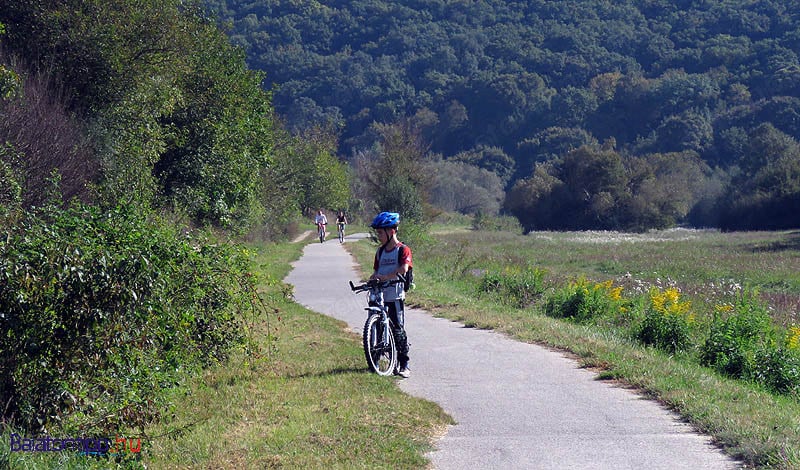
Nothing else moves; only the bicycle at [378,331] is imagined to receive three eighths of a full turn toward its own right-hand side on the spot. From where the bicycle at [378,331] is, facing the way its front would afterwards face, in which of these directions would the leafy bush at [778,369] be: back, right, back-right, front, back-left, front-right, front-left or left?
back-right

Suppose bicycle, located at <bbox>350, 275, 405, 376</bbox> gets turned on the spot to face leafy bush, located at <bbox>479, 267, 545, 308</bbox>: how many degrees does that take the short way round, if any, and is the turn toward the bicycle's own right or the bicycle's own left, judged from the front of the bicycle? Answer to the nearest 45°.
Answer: approximately 180°

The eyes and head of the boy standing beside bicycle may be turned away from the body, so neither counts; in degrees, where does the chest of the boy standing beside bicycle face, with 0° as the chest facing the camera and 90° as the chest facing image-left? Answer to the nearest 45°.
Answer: approximately 45°

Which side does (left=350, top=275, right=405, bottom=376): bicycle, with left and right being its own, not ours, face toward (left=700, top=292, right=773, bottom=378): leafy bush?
left

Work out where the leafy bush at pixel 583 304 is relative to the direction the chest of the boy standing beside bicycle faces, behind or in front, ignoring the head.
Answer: behind

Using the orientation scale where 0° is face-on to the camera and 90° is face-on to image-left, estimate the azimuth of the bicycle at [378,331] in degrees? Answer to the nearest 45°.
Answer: approximately 0°

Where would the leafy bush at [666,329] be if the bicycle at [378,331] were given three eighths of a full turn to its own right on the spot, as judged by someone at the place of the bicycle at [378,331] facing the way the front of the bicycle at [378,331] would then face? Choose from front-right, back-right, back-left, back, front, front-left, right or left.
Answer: right

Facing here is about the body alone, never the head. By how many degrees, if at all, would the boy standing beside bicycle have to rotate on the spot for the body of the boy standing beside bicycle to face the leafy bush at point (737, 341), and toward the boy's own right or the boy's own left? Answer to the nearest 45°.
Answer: approximately 135° to the boy's own left

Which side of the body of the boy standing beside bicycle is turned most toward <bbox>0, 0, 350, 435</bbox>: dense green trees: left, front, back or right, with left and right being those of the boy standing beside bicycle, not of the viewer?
right
